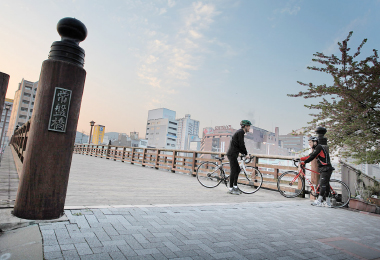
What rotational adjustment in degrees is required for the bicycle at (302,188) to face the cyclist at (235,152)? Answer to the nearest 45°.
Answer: approximately 45° to its left

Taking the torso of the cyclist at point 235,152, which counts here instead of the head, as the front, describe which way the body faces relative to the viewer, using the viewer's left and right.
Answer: facing to the right of the viewer

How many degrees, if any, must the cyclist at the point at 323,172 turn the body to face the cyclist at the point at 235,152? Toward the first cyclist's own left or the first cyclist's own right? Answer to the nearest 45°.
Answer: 0° — they already face them

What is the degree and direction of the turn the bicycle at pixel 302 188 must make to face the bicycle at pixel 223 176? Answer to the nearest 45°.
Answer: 0° — it already faces it

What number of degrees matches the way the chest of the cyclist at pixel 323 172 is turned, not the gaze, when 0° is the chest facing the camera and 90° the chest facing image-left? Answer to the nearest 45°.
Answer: approximately 90°

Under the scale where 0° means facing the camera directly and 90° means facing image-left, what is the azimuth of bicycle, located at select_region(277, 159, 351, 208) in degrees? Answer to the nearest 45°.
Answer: approximately 90°

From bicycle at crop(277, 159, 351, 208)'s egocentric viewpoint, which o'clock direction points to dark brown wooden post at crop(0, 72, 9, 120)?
The dark brown wooden post is roughly at 10 o'clock from the bicycle.
